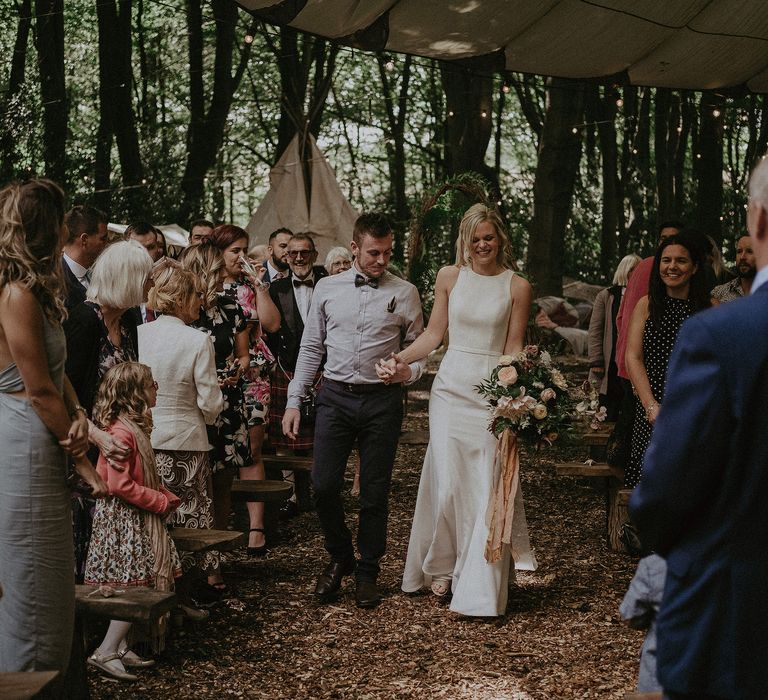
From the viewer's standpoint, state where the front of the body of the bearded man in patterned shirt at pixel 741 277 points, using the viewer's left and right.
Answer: facing the viewer and to the left of the viewer

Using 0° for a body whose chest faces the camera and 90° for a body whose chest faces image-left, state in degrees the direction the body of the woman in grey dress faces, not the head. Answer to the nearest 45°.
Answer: approximately 270°

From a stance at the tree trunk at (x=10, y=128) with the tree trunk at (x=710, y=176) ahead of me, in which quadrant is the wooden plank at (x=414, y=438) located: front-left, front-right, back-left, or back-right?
front-right

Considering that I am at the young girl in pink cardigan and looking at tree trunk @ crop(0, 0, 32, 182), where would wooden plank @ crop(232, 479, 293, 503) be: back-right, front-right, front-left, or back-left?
front-right

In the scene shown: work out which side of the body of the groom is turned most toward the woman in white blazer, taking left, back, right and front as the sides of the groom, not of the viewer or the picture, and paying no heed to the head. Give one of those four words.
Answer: right

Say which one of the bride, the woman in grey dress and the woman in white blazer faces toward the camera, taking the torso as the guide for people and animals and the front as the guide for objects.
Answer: the bride

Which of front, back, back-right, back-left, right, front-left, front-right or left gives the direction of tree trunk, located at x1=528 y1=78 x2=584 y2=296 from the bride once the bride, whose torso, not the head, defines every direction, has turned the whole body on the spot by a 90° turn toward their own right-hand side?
right

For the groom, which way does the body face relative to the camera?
toward the camera

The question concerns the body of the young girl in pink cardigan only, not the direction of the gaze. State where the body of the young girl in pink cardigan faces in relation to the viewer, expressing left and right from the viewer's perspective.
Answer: facing to the right of the viewer

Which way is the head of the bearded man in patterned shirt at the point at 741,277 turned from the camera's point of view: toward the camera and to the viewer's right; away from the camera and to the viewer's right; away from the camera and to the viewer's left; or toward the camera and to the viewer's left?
toward the camera and to the viewer's left

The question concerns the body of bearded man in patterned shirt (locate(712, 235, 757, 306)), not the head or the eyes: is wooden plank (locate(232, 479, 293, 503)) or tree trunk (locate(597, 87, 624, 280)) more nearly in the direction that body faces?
the wooden plank

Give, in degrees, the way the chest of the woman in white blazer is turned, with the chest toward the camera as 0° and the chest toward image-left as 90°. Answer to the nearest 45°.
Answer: approximately 225°

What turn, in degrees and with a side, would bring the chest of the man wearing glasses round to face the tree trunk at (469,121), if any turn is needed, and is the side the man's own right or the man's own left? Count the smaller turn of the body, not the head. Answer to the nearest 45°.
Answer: approximately 180°

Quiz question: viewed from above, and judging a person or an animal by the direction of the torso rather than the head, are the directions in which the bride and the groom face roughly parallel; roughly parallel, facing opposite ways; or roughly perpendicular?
roughly parallel

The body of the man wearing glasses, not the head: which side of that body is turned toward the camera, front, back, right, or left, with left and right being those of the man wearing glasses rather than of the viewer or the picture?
front

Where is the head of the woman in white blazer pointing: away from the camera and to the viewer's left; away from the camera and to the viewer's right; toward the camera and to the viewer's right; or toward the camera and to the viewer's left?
away from the camera and to the viewer's right

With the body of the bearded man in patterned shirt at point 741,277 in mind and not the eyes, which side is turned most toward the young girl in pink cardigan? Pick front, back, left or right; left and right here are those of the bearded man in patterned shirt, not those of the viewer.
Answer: front

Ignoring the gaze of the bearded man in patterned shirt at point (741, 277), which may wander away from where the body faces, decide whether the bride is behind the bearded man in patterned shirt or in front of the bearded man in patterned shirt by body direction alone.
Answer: in front
